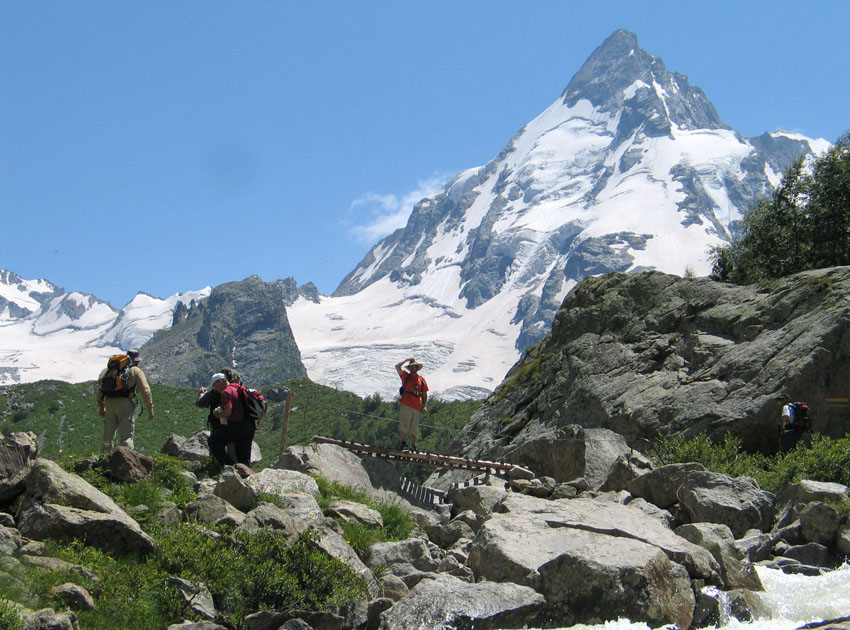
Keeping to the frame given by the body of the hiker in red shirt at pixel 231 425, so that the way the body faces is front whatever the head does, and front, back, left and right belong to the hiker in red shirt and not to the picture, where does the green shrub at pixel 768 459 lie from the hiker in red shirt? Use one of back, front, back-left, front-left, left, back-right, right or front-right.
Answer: back

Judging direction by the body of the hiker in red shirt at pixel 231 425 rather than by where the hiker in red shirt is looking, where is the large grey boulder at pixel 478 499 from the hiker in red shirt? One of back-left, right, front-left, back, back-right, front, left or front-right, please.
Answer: back

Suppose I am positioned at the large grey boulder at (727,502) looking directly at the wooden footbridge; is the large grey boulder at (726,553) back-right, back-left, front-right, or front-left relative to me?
back-left

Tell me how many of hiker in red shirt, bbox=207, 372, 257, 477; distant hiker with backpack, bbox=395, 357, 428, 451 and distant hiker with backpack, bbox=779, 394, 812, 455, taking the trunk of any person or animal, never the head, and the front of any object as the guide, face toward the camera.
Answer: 1

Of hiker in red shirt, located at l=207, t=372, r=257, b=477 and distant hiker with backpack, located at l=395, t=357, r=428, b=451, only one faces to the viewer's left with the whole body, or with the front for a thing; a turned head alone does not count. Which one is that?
the hiker in red shirt

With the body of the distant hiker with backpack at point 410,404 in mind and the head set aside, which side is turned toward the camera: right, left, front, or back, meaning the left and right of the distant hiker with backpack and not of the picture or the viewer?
front

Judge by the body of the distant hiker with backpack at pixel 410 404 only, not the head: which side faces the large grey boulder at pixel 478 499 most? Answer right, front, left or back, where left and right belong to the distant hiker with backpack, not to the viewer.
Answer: front

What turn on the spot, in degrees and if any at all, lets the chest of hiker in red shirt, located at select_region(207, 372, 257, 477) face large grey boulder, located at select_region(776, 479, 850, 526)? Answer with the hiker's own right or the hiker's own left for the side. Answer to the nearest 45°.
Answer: approximately 180°

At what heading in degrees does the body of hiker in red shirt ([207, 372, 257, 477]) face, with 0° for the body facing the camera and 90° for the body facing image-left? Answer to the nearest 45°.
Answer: approximately 90°

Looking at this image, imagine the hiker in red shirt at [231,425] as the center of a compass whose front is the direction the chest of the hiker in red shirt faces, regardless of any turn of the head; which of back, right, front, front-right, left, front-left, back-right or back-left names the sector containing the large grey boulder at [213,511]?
left
